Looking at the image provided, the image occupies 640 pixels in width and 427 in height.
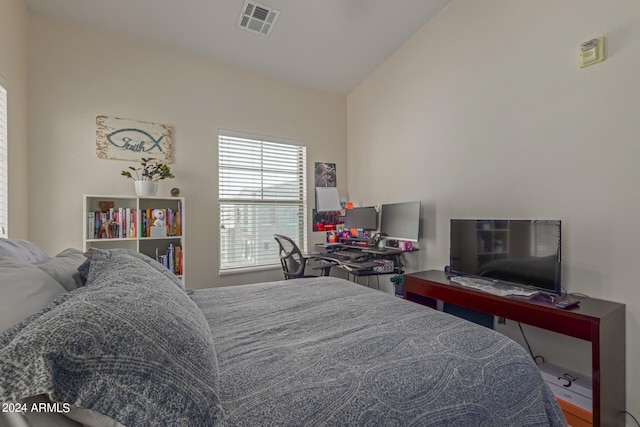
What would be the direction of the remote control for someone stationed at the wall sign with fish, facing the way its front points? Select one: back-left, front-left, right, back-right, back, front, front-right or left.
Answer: front-left

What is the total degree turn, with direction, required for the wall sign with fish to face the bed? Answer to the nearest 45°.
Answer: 0° — it already faces it

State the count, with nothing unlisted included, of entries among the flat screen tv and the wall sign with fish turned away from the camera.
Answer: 0

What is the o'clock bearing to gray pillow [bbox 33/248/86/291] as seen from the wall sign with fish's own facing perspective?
The gray pillow is roughly at 12 o'clock from the wall sign with fish.

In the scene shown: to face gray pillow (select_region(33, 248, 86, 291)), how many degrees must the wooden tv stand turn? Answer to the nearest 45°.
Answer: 0° — it already faces it

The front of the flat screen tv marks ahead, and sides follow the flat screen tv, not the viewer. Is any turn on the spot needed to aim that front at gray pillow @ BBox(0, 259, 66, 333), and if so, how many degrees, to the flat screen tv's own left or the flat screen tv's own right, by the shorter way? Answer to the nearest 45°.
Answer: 0° — it already faces it

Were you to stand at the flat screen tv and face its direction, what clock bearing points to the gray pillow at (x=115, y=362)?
The gray pillow is roughly at 11 o'clock from the flat screen tv.

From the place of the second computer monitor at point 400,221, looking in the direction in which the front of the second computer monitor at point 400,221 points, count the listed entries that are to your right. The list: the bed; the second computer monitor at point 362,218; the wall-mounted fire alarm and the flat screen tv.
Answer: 1

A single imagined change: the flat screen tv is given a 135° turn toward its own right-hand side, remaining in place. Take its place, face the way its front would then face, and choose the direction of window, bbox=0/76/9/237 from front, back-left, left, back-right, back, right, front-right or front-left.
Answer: back-left

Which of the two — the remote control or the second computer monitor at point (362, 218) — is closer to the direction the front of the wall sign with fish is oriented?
the remote control

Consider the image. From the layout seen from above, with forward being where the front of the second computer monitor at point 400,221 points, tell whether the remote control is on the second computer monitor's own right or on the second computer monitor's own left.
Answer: on the second computer monitor's own left

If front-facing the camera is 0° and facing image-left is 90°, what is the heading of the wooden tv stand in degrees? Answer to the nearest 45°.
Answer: approximately 45°

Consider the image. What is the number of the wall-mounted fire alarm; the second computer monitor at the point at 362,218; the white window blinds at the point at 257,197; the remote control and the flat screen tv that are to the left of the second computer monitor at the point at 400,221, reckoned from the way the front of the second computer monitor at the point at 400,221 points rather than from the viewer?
3
